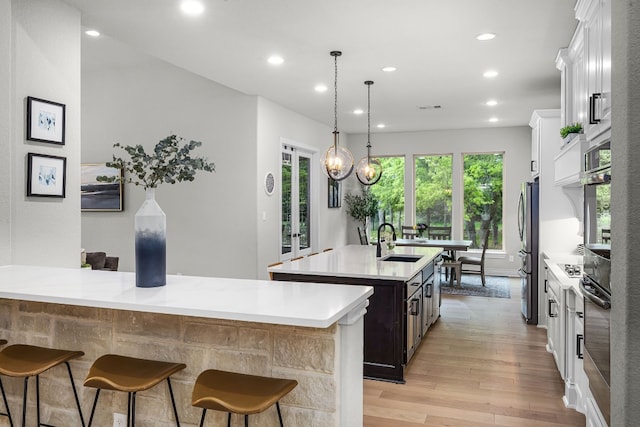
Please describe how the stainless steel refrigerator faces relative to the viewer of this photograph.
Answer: facing to the left of the viewer

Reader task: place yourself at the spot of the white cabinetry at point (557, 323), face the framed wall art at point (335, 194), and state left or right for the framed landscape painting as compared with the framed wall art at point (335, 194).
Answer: left

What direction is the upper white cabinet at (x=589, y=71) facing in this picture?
to the viewer's left

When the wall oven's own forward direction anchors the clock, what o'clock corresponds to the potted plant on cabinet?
The potted plant on cabinet is roughly at 3 o'clock from the wall oven.

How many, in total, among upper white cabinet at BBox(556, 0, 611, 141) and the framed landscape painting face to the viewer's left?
1

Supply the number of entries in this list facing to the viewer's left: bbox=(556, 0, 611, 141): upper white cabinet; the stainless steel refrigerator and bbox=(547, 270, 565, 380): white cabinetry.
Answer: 3

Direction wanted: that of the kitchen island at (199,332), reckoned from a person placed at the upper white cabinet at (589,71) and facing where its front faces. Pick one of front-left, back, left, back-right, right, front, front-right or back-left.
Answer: front-left

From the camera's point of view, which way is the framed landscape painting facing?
toward the camera

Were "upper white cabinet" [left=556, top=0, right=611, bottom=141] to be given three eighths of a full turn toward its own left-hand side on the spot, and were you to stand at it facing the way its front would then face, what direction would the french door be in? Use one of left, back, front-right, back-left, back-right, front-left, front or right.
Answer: back

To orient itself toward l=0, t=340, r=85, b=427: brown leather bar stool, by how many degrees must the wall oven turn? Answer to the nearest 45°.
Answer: approximately 45° to its left

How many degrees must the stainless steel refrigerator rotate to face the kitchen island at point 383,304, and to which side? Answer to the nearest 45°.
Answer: approximately 45° to its left

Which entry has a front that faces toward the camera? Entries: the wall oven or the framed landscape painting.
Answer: the framed landscape painting

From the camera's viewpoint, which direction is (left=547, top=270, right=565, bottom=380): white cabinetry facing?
to the viewer's left

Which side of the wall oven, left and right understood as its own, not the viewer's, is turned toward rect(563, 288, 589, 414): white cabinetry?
right

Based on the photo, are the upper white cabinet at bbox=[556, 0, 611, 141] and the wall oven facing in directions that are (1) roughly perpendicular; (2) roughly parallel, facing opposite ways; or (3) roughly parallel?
roughly parallel

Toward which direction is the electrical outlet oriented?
toward the camera

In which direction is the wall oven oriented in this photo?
to the viewer's left
